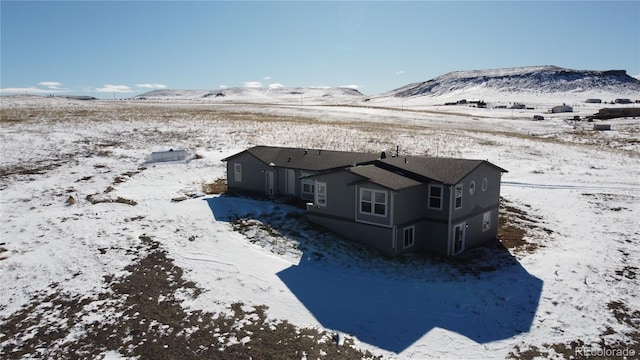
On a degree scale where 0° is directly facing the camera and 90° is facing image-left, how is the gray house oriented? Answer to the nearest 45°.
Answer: approximately 45°
